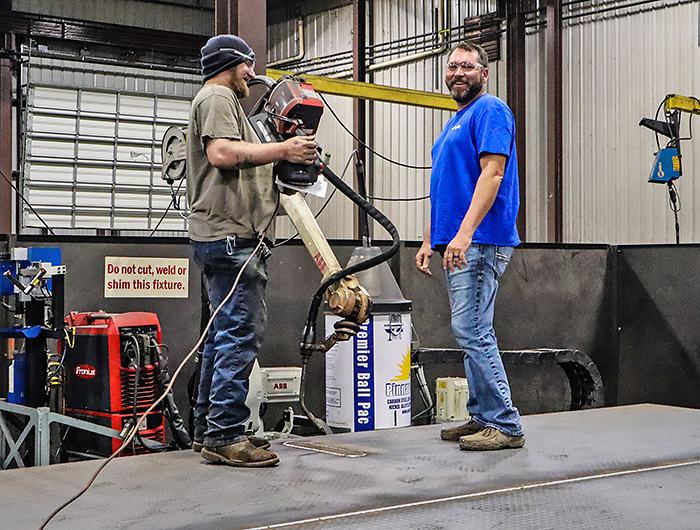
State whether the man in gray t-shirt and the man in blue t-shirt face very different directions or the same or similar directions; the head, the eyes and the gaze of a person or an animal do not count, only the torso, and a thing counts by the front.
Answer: very different directions

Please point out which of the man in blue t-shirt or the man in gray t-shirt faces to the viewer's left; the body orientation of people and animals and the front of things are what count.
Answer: the man in blue t-shirt

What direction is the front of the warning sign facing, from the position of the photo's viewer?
facing the viewer

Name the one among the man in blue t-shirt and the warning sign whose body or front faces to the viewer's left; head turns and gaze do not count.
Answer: the man in blue t-shirt

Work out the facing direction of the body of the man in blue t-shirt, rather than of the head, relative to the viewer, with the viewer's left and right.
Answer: facing to the left of the viewer

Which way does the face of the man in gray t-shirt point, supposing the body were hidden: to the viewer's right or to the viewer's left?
to the viewer's right

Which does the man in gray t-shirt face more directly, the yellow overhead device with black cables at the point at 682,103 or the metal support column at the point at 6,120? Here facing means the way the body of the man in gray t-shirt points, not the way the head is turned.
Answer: the yellow overhead device with black cables

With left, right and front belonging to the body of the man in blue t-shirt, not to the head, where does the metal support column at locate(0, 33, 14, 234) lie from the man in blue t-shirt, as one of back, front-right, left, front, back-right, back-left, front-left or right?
front-right

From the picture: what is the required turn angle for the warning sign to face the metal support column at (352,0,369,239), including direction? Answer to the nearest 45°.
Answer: approximately 135° to its left

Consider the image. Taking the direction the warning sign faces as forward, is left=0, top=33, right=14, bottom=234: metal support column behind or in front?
behind

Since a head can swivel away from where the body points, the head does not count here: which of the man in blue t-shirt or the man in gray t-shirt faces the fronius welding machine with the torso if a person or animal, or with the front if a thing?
the man in blue t-shirt

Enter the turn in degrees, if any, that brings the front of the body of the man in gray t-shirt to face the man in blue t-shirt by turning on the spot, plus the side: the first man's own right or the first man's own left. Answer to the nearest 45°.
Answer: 0° — they already face them

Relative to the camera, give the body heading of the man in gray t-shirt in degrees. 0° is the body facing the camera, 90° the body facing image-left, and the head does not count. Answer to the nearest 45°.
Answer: approximately 270°

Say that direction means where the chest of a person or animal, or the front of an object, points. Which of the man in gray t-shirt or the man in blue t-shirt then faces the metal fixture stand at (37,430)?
the man in blue t-shirt

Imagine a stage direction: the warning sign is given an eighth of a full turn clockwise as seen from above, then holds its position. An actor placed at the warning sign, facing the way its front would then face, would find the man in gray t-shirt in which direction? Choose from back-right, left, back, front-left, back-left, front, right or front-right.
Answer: front-left
